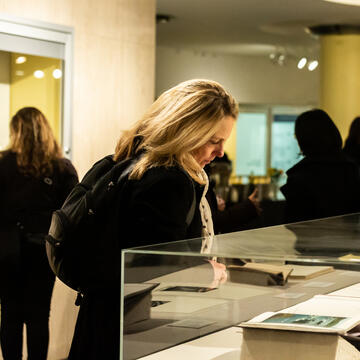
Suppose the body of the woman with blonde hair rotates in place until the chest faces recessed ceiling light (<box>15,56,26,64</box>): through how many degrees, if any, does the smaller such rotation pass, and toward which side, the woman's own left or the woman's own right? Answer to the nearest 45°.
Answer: approximately 90° to the woman's own left

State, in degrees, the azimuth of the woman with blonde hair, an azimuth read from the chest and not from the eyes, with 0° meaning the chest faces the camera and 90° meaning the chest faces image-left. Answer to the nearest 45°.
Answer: approximately 270°

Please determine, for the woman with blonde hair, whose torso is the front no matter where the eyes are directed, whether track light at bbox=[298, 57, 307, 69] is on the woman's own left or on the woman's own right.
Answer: on the woman's own left

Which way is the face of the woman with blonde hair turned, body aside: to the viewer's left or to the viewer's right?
to the viewer's right

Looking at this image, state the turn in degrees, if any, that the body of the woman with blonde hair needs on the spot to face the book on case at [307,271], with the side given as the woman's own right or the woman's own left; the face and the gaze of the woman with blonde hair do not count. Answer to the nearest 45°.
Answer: approximately 45° to the woman's own right

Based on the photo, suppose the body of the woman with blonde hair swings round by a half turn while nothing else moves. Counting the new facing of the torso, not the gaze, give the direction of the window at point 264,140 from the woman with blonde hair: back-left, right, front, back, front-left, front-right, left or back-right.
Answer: right

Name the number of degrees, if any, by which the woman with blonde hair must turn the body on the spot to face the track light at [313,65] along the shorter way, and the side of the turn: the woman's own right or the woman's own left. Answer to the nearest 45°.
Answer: approximately 90° to the woman's own left

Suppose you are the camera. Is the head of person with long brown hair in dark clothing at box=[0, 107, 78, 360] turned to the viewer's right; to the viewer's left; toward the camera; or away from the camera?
away from the camera
